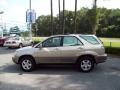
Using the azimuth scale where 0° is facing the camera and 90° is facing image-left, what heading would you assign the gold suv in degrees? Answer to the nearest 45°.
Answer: approximately 90°
